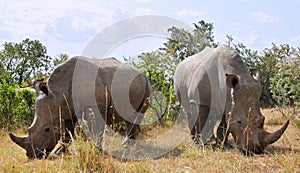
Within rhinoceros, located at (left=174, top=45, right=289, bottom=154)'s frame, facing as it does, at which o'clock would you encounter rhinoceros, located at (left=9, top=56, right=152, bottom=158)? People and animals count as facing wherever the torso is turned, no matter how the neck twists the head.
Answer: rhinoceros, located at (left=9, top=56, right=152, bottom=158) is roughly at 4 o'clock from rhinoceros, located at (left=174, top=45, right=289, bottom=154).

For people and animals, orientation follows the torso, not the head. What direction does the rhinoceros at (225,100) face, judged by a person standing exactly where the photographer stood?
facing the viewer and to the right of the viewer

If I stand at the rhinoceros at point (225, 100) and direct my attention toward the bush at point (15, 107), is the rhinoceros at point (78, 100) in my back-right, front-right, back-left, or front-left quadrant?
front-left

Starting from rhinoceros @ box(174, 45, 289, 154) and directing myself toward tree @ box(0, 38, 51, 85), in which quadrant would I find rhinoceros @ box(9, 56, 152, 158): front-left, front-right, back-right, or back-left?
front-left

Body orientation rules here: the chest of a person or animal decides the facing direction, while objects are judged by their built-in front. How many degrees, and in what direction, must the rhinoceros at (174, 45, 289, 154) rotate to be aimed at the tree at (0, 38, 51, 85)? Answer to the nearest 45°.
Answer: approximately 180°

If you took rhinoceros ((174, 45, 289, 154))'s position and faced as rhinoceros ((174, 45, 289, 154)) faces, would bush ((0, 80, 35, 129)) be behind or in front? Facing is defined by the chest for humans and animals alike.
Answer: behind

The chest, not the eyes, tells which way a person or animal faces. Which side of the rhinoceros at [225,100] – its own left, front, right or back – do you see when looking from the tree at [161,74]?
back
